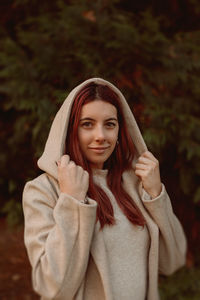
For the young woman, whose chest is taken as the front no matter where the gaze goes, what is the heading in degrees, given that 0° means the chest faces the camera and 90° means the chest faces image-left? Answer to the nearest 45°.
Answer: approximately 315°
